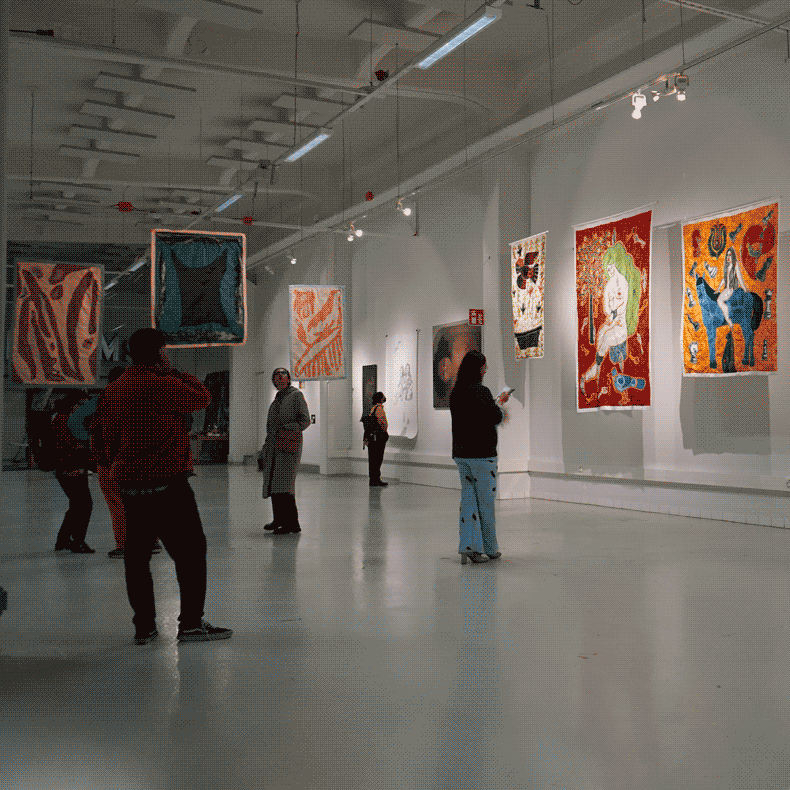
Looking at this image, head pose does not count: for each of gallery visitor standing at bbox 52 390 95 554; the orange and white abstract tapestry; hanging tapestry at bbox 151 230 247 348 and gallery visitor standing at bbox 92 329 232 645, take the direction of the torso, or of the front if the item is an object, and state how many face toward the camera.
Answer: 2

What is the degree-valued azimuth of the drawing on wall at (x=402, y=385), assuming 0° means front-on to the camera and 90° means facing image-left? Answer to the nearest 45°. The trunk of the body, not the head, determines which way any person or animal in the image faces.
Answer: approximately 45°

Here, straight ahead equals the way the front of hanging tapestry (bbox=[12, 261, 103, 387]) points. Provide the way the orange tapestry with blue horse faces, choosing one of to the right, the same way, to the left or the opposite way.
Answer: to the right

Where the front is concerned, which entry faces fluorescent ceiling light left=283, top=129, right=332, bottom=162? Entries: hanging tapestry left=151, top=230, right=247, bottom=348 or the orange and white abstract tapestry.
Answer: the orange and white abstract tapestry

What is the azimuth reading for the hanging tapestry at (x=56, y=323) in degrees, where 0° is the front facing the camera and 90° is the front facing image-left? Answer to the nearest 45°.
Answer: approximately 0°

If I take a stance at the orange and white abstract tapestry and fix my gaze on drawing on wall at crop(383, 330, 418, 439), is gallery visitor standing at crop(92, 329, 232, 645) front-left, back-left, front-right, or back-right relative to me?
back-right
